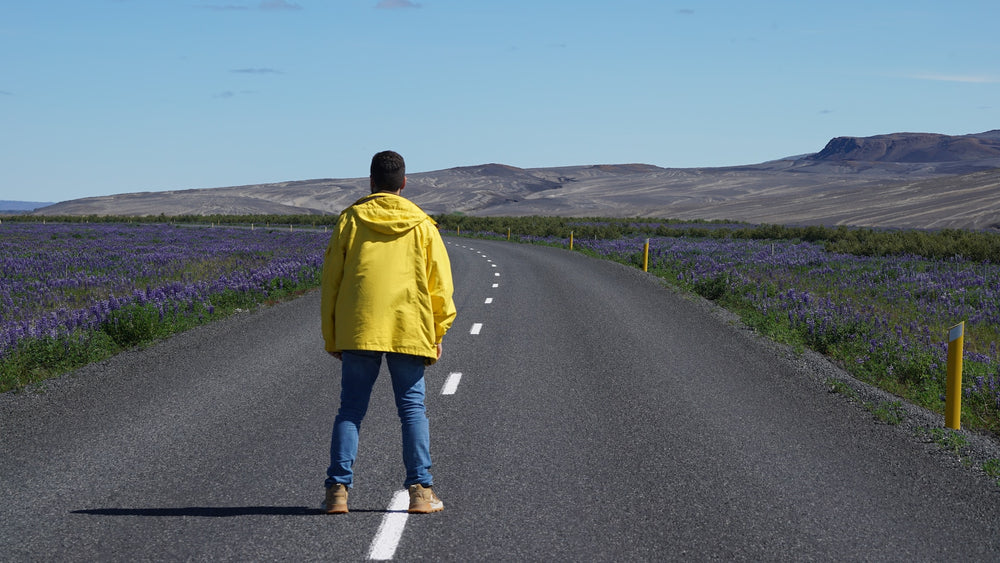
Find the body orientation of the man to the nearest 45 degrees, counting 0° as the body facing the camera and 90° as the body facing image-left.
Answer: approximately 180°

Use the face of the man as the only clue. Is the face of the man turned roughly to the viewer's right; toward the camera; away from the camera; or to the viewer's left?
away from the camera

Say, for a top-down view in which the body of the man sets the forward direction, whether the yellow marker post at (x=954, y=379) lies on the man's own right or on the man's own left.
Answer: on the man's own right
